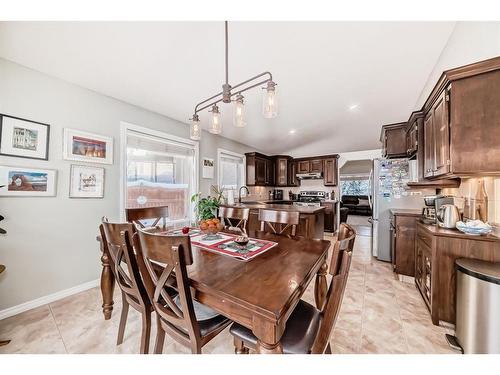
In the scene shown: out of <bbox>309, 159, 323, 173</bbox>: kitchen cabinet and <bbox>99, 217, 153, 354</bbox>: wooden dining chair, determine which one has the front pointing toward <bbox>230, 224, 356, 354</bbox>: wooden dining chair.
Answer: the kitchen cabinet

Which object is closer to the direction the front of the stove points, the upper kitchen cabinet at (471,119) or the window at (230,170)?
the upper kitchen cabinet

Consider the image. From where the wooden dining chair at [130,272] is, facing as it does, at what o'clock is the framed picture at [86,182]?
The framed picture is roughly at 10 o'clock from the wooden dining chair.

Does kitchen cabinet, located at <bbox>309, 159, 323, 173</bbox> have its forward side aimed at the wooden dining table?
yes

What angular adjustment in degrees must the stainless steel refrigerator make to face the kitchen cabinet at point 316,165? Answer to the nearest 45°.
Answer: approximately 45° to its right

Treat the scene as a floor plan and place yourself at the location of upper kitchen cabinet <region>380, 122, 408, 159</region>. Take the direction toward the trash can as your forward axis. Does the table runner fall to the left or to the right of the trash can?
right

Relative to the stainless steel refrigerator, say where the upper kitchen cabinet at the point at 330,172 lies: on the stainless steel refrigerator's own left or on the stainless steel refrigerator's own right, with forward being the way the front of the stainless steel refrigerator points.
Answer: on the stainless steel refrigerator's own right

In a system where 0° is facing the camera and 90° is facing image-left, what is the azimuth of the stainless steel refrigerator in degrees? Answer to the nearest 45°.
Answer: approximately 90°

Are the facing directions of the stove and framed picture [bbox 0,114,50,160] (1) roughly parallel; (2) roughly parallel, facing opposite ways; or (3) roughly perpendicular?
roughly perpendicular

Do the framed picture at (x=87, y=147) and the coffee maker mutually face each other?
yes
